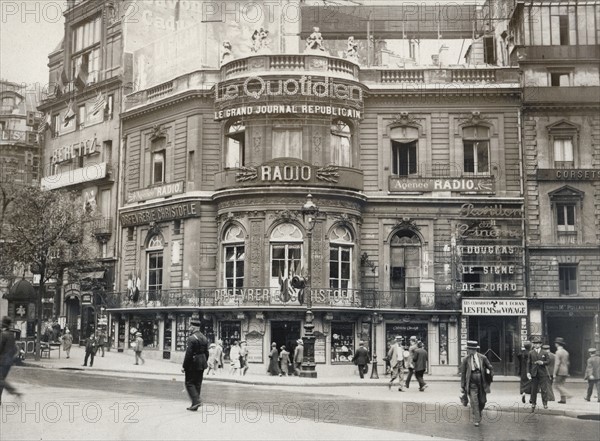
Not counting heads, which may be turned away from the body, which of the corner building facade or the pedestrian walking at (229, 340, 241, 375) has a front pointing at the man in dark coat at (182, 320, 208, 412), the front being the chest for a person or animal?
the corner building facade

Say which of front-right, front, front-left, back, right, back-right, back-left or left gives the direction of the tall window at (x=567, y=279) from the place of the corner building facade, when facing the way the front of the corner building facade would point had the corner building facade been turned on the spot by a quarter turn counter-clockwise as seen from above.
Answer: front

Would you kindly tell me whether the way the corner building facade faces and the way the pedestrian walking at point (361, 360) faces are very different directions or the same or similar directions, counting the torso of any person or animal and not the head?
very different directions

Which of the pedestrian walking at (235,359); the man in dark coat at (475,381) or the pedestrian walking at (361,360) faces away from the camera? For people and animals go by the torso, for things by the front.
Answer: the pedestrian walking at (361,360)
